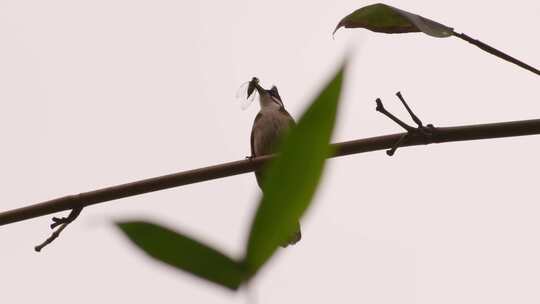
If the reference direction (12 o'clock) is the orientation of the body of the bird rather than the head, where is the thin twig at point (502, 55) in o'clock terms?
The thin twig is roughly at 10 o'clock from the bird.

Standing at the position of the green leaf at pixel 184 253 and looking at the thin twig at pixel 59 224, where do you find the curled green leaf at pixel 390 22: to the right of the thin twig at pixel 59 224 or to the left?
right

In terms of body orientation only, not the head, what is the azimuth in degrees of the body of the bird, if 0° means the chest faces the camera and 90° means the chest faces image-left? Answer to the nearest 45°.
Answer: approximately 45°

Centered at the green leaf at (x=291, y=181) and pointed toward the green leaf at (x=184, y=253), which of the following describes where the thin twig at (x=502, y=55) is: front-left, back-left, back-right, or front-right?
back-right
